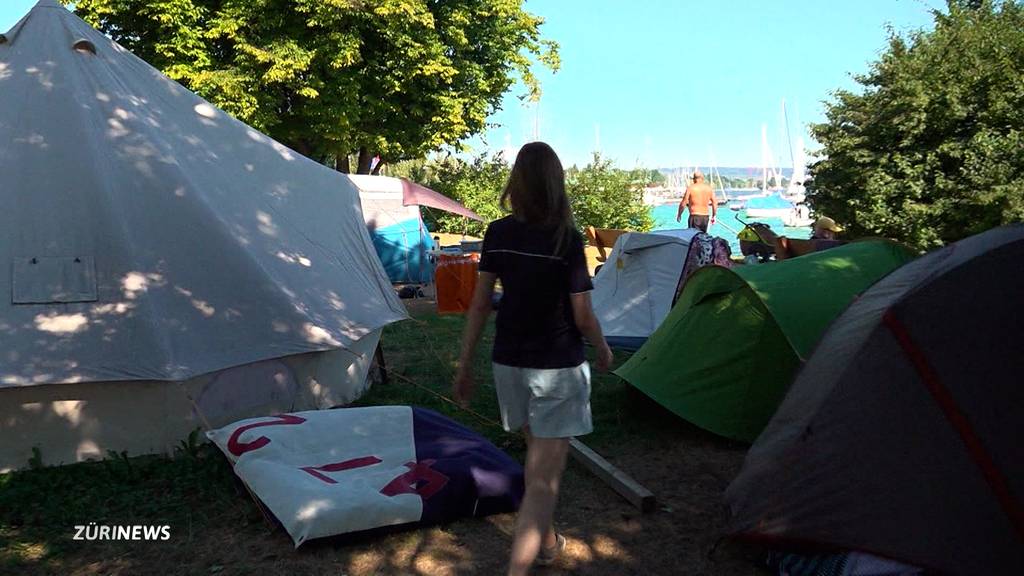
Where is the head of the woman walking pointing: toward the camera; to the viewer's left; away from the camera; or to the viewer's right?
away from the camera

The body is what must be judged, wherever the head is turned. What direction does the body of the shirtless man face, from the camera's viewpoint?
away from the camera

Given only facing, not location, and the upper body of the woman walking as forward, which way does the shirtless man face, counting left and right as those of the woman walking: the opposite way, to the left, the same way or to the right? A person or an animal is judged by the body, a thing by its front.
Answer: the same way

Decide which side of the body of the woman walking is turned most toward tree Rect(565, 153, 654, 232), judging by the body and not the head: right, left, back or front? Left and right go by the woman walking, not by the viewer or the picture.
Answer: front

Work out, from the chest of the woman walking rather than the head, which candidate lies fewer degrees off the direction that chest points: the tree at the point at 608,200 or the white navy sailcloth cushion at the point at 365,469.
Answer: the tree

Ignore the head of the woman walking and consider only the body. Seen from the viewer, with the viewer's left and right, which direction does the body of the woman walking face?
facing away from the viewer

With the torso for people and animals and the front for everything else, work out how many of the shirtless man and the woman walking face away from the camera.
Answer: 2

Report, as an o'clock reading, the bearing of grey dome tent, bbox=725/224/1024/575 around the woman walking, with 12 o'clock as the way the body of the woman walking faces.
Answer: The grey dome tent is roughly at 3 o'clock from the woman walking.

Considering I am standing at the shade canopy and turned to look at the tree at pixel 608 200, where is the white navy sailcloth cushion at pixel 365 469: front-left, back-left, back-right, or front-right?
back-right

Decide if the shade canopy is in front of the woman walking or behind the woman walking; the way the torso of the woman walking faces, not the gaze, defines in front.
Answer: in front
